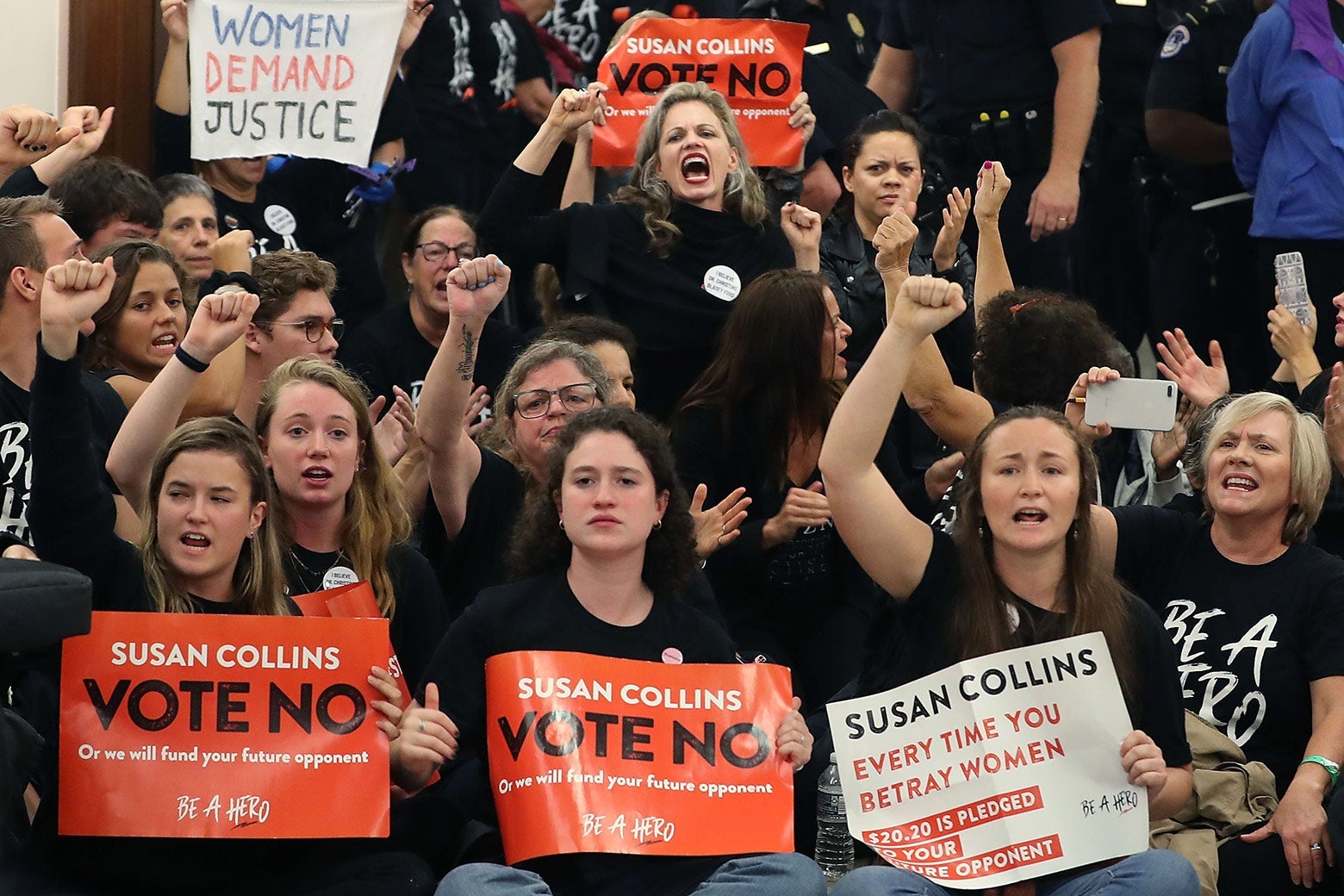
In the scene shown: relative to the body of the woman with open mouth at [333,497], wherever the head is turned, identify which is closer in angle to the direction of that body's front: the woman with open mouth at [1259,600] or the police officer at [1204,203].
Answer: the woman with open mouth

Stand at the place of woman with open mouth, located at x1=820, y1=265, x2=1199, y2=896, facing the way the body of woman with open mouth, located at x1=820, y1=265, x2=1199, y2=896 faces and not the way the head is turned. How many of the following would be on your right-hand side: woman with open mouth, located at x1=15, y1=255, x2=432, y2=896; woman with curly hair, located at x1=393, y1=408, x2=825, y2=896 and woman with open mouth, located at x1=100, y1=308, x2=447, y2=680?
3

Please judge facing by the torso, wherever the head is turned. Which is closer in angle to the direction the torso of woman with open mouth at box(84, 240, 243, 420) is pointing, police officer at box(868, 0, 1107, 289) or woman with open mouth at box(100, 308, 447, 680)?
the woman with open mouth

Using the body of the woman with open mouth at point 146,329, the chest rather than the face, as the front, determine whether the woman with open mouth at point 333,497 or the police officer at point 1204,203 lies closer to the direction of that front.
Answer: the woman with open mouth

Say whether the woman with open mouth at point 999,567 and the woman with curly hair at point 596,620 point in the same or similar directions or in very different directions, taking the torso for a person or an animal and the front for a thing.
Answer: same or similar directions

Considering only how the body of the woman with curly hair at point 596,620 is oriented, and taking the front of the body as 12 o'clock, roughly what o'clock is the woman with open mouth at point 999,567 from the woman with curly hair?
The woman with open mouth is roughly at 9 o'clock from the woman with curly hair.

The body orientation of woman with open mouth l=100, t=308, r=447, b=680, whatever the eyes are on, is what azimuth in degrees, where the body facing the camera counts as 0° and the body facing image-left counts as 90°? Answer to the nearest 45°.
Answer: approximately 0°

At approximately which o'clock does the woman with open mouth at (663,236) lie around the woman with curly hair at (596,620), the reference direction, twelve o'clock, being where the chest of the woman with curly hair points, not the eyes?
The woman with open mouth is roughly at 6 o'clock from the woman with curly hair.

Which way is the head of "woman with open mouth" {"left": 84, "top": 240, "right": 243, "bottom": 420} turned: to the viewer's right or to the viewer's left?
to the viewer's right

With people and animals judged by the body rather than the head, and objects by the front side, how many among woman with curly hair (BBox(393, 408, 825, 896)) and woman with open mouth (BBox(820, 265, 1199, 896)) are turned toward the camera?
2

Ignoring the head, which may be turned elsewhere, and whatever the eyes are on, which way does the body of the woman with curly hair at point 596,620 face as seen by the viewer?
toward the camera

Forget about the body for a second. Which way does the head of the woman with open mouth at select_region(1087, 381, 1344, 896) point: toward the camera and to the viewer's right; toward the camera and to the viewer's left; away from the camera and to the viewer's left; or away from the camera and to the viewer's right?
toward the camera and to the viewer's left

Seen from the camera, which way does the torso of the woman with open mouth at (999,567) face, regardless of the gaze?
toward the camera

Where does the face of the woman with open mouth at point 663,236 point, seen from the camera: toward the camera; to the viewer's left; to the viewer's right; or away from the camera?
toward the camera

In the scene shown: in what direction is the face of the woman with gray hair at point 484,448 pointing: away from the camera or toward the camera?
toward the camera
